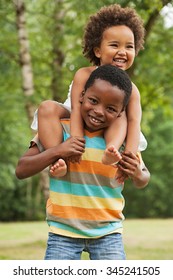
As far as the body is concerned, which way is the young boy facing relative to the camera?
toward the camera

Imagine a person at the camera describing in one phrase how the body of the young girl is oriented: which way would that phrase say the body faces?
toward the camera
